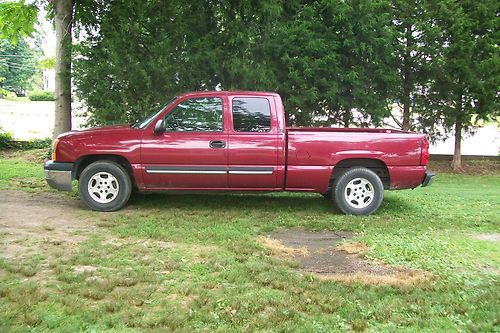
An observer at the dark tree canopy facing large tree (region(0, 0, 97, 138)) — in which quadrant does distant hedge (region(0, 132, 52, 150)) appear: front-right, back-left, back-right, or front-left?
front-right

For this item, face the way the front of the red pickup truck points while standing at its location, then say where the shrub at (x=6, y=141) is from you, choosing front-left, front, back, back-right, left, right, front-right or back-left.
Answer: front-right

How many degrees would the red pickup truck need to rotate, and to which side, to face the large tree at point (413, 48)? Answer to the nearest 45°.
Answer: approximately 135° to its right

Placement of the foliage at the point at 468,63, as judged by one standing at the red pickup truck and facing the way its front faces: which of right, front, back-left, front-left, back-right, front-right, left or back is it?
back-right

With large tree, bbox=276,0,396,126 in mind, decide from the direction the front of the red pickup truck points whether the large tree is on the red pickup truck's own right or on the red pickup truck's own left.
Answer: on the red pickup truck's own right

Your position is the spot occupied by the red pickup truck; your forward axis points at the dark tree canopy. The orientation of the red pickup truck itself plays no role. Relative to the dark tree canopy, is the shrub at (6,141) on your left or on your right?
left

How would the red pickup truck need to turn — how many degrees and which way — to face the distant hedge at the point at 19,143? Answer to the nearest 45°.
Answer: approximately 45° to its right

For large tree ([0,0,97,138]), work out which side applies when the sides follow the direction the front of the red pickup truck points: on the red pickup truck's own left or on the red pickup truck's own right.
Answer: on the red pickup truck's own right

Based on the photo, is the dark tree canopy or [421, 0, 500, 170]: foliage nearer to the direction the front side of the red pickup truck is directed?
the dark tree canopy

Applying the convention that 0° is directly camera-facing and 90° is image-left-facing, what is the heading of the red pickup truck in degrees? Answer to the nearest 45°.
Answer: approximately 90°

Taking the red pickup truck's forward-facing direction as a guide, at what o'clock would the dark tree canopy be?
The dark tree canopy is roughly at 3 o'clock from the red pickup truck.
